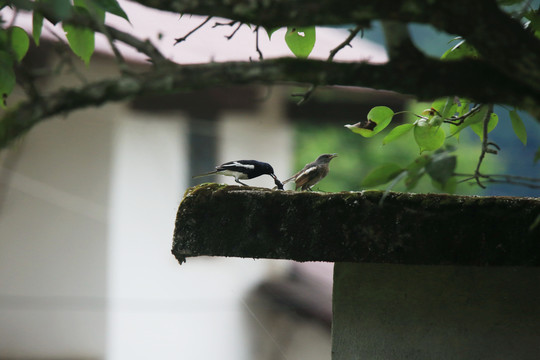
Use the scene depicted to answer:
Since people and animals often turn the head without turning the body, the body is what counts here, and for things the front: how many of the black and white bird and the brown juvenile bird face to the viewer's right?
2

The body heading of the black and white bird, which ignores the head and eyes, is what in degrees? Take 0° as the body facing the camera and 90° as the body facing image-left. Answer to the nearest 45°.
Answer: approximately 270°

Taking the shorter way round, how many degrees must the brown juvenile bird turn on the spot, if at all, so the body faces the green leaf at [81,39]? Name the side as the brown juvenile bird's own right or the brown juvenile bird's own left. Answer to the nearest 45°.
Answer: approximately 135° to the brown juvenile bird's own right

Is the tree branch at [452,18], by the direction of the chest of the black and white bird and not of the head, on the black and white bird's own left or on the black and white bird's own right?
on the black and white bird's own right

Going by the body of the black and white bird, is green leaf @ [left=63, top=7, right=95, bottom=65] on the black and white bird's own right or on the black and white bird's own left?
on the black and white bird's own right

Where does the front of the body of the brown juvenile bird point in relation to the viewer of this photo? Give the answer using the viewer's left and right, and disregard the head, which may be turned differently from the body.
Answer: facing to the right of the viewer
